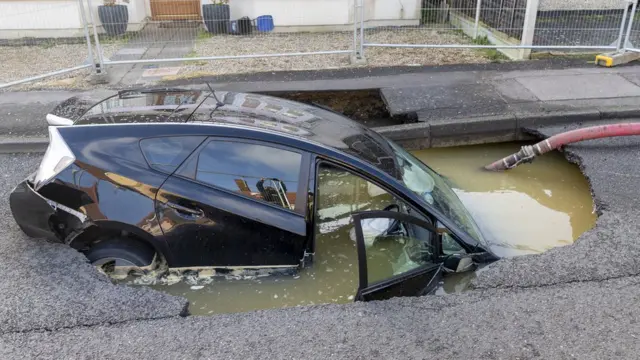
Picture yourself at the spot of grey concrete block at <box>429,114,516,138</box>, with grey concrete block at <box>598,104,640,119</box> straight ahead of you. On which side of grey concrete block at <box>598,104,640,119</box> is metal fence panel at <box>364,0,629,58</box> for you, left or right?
left

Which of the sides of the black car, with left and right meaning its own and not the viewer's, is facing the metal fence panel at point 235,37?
left

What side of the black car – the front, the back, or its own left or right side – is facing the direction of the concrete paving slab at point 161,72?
left

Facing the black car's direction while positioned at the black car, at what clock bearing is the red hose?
The red hose is roughly at 11 o'clock from the black car.

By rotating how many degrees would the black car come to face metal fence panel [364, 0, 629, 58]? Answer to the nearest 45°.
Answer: approximately 45° to its left

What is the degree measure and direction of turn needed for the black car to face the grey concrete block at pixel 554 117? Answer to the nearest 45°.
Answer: approximately 45° to its left

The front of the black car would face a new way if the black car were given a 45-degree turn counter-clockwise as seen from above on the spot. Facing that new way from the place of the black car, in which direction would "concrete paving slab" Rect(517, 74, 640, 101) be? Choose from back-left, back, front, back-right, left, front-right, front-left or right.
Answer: front

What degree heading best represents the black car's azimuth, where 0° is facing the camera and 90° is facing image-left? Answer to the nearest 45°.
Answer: approximately 270°

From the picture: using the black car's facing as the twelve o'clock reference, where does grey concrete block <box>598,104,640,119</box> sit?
The grey concrete block is roughly at 11 o'clock from the black car.

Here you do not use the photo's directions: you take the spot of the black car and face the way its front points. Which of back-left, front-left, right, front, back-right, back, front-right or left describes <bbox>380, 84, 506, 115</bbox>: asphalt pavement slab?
front-left

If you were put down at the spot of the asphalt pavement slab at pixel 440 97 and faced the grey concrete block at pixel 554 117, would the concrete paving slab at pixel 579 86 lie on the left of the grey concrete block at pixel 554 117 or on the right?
left

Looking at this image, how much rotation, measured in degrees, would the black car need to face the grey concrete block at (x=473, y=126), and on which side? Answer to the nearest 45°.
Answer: approximately 45° to its left

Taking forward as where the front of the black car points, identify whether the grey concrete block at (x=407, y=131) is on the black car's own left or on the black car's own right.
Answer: on the black car's own left
